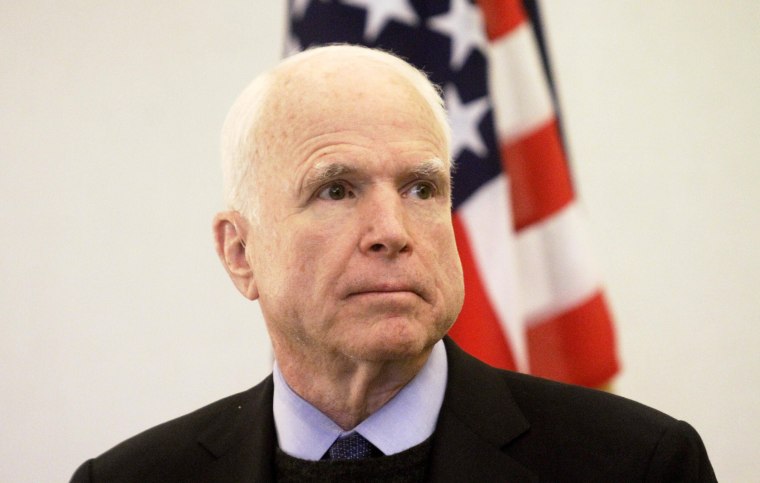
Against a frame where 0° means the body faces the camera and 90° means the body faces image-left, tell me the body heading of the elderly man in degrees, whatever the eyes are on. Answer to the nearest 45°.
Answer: approximately 0°

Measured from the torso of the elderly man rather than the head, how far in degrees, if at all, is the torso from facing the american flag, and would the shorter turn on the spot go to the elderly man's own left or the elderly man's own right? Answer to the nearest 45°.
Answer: approximately 180°
